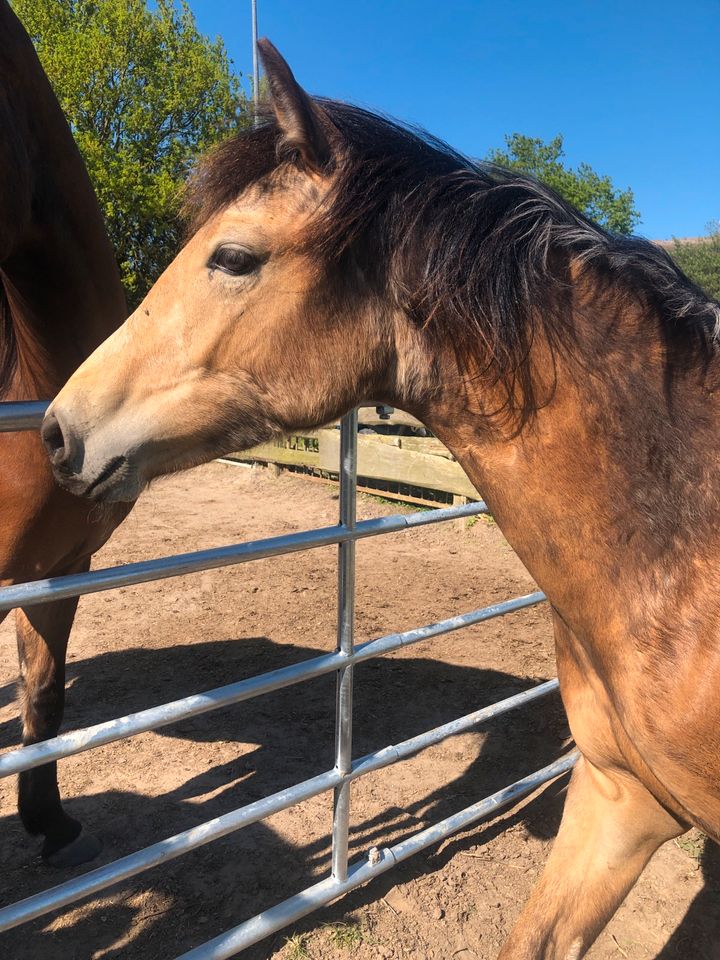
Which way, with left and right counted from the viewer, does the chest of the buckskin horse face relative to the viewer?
facing to the left of the viewer

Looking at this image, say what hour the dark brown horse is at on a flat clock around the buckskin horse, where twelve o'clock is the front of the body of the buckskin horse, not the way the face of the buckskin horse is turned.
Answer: The dark brown horse is roughly at 1 o'clock from the buckskin horse.

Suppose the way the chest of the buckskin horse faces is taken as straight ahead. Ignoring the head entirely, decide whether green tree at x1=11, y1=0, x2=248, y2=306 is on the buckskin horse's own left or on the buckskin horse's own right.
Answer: on the buckskin horse's own right

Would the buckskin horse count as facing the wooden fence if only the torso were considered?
no
